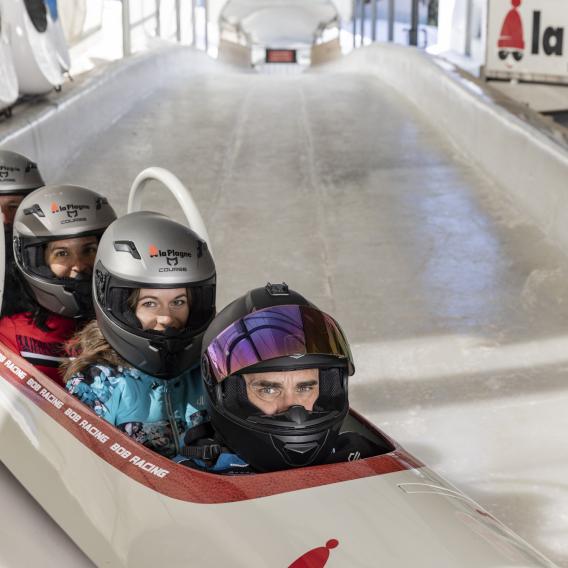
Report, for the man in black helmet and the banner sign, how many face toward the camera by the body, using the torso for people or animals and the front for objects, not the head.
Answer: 2

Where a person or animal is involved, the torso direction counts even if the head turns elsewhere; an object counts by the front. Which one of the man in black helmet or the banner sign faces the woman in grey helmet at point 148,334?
the banner sign

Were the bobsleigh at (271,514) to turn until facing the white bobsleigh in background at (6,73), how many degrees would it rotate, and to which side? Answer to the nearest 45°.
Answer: approximately 135° to its left

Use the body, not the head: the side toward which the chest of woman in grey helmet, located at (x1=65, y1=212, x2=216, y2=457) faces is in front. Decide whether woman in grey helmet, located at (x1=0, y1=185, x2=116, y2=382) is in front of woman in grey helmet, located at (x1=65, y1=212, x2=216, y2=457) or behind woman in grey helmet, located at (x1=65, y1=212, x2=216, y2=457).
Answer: behind

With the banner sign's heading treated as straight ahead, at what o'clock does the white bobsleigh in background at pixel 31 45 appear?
The white bobsleigh in background is roughly at 2 o'clock from the banner sign.

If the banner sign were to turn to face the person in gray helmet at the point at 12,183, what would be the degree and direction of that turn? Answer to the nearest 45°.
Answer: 0° — it already faces them

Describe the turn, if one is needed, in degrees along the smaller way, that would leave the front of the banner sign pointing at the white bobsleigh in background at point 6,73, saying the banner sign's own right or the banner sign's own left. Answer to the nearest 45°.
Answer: approximately 45° to the banner sign's own right

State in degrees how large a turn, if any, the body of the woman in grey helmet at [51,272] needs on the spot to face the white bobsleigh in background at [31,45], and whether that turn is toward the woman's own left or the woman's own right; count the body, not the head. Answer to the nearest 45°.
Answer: approximately 135° to the woman's own left

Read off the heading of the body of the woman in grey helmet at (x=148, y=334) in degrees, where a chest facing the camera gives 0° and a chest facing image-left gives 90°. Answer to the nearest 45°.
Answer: approximately 315°

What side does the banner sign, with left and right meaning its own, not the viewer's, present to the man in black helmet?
front
